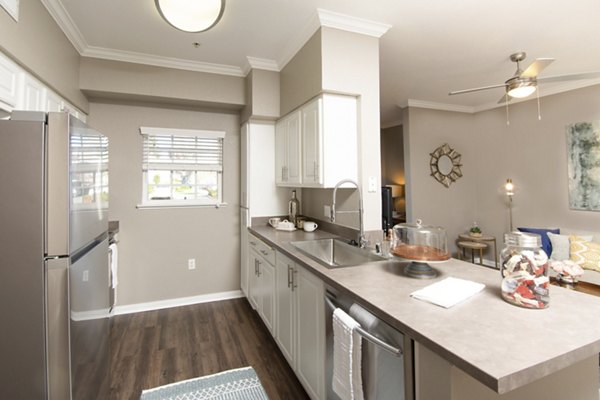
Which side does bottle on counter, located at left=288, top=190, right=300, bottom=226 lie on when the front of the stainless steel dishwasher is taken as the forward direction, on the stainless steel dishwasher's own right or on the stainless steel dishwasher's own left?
on the stainless steel dishwasher's own right

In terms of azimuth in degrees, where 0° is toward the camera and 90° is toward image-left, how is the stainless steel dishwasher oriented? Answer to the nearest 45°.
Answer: approximately 45°

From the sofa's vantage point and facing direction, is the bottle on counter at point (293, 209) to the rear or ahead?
ahead

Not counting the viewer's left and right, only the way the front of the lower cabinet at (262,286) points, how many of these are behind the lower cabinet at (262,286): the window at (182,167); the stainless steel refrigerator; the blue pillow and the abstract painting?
2

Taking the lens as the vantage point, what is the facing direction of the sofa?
facing the viewer and to the left of the viewer

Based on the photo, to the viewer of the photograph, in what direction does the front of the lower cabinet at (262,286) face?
facing to the left of the viewer

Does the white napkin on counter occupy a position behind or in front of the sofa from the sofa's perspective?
in front

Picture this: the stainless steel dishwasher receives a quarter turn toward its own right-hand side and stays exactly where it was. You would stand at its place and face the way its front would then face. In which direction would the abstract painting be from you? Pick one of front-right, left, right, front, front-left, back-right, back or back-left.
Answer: right

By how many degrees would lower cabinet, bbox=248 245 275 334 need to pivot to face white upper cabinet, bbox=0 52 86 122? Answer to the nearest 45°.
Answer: approximately 45° to its left

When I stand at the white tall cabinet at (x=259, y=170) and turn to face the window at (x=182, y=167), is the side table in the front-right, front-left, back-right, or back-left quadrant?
back-right

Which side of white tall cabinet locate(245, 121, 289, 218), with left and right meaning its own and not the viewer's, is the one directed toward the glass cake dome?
left
